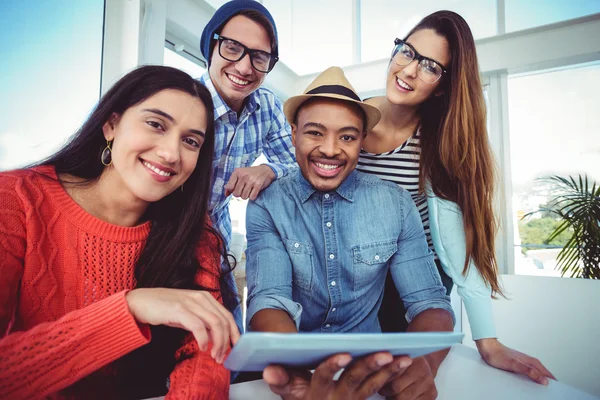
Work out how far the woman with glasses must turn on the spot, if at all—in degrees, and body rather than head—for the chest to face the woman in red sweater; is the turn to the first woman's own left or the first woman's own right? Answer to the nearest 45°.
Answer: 0° — they already face them

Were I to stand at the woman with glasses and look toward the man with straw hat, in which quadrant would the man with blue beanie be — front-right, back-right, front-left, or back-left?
front-right

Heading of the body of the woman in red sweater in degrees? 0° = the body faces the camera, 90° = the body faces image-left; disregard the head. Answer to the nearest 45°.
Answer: approximately 315°

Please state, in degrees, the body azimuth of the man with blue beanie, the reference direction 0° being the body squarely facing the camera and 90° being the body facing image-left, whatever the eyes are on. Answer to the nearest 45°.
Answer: approximately 0°

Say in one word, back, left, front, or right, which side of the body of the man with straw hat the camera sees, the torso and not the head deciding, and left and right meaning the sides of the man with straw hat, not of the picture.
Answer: front

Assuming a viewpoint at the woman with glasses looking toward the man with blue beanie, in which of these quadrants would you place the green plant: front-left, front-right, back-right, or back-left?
back-right

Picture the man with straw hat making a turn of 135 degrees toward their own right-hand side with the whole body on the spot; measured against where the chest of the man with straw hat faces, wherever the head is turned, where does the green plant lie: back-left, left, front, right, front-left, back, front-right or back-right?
right

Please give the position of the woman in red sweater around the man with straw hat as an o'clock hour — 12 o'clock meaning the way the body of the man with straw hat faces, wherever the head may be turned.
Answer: The woman in red sweater is roughly at 2 o'clock from the man with straw hat.
